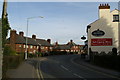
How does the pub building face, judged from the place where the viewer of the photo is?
facing to the left of the viewer
